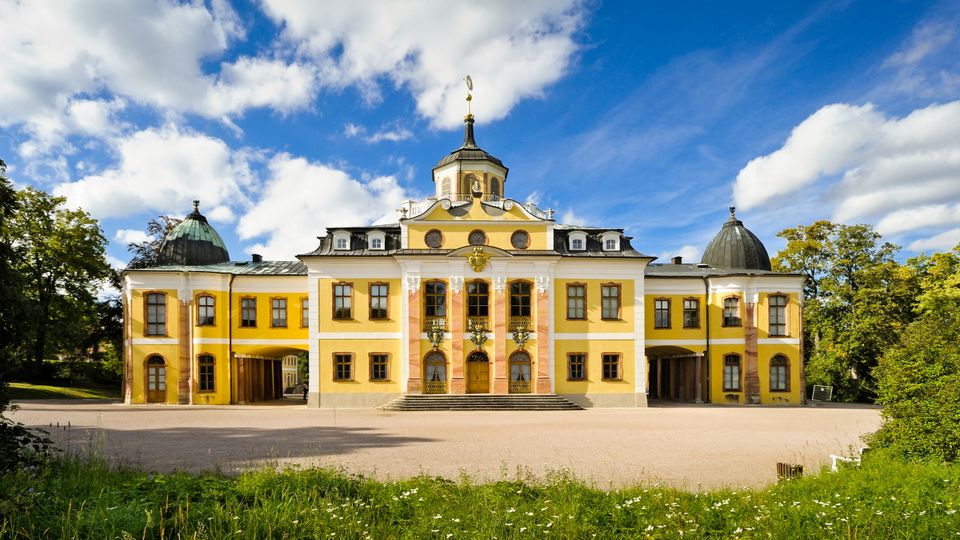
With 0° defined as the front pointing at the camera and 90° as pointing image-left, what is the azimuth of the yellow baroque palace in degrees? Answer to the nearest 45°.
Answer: approximately 0°

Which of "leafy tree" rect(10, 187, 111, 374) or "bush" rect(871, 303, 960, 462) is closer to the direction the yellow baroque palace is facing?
the bush
